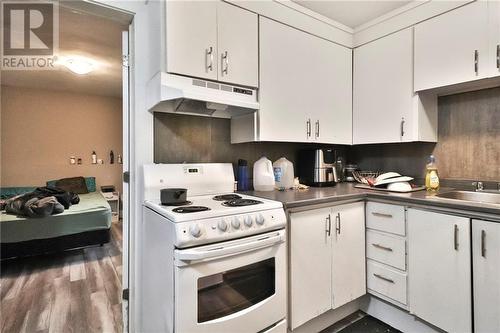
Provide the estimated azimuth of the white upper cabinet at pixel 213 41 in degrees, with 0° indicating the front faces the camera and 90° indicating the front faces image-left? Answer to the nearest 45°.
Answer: approximately 315°

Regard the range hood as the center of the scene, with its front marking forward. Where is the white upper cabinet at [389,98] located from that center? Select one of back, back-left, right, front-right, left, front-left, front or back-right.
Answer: front-left

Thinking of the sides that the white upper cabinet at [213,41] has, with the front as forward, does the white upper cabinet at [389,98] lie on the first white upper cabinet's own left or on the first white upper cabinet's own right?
on the first white upper cabinet's own left

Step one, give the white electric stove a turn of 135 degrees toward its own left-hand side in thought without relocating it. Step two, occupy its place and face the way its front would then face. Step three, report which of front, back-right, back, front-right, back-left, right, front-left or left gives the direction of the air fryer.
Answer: front-right

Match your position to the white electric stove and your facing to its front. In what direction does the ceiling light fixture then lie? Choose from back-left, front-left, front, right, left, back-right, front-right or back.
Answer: back

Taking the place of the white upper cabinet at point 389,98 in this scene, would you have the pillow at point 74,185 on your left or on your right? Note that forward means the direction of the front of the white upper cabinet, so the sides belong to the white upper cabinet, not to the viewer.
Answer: on your right

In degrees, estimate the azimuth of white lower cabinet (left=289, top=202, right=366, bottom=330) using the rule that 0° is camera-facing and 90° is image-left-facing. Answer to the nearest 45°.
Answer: approximately 315°

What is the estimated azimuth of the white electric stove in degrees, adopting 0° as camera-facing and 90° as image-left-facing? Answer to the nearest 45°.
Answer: approximately 315°
